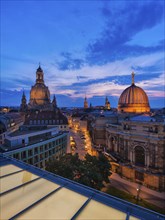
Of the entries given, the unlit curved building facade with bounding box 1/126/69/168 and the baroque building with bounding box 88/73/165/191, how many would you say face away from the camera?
0

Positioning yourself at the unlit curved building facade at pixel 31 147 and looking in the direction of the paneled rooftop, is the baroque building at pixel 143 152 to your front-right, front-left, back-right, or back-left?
front-left

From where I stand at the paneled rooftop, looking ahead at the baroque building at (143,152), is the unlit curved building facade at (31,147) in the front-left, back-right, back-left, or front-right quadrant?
front-left

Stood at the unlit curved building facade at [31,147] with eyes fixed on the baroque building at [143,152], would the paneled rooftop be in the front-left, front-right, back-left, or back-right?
front-right

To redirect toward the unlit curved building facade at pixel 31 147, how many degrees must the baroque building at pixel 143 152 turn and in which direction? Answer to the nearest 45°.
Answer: approximately 45° to its right

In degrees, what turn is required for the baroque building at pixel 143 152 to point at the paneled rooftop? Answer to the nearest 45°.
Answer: approximately 45° to its left

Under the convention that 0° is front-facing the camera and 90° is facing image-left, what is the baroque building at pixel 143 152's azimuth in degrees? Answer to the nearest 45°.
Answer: approximately 45°

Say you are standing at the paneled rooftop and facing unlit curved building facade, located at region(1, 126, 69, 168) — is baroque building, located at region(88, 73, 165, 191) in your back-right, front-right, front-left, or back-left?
front-right

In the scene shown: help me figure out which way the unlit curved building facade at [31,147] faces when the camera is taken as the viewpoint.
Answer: facing the viewer and to the right of the viewer

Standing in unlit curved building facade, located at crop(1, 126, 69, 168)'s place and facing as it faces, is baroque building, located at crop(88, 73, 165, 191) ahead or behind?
ahead

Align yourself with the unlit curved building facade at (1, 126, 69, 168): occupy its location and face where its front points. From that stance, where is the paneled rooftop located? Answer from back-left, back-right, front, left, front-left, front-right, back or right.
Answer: front-right
